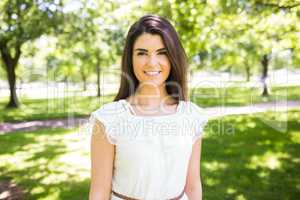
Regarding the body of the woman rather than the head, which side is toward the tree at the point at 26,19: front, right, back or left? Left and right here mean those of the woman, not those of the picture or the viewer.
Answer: back

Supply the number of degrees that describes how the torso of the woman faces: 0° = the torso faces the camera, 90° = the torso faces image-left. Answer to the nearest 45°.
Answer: approximately 0°
